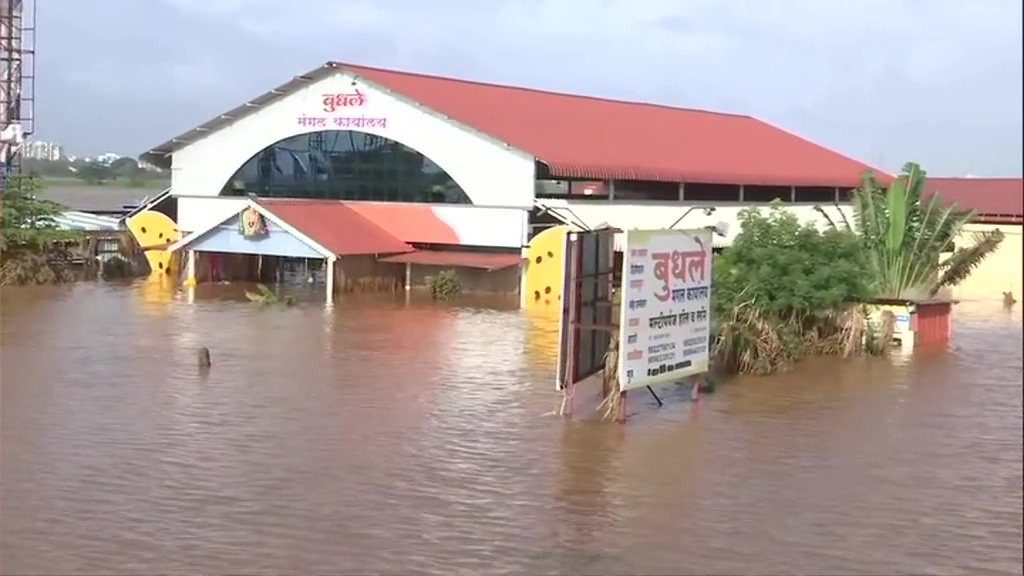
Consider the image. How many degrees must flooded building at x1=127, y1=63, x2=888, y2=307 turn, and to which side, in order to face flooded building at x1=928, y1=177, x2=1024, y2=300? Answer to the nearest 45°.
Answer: approximately 180°

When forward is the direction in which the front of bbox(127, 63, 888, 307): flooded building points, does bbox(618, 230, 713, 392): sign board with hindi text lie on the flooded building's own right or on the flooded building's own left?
on the flooded building's own left

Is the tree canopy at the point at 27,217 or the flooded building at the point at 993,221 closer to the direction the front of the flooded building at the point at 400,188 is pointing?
the tree canopy

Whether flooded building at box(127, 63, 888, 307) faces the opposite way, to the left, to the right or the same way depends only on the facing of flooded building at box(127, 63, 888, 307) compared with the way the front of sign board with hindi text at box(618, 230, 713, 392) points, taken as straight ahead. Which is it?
to the right

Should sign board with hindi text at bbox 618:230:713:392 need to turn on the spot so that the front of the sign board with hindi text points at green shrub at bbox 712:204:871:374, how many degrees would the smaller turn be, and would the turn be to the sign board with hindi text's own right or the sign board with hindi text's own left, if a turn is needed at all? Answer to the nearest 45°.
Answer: approximately 135° to the sign board with hindi text's own left

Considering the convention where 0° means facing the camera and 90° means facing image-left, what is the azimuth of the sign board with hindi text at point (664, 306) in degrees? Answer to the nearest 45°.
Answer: approximately 315°

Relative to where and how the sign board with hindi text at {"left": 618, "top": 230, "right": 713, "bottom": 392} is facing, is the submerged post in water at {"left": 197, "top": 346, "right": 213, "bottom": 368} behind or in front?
behind
